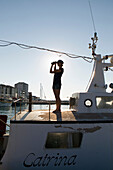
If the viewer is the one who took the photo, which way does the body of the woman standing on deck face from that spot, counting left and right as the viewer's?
facing to the left of the viewer
